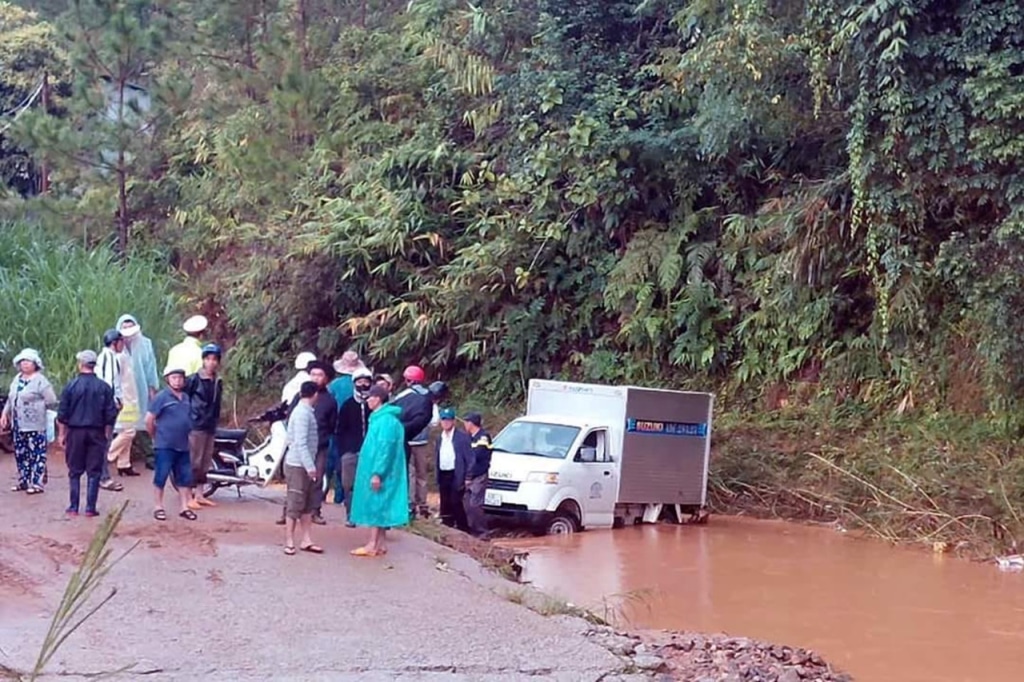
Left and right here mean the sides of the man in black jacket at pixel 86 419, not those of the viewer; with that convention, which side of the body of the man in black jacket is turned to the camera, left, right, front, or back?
back

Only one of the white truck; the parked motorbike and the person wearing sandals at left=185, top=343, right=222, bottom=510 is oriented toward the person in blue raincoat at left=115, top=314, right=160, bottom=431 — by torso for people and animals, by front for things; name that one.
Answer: the white truck

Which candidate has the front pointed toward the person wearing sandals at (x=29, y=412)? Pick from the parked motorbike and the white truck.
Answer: the white truck

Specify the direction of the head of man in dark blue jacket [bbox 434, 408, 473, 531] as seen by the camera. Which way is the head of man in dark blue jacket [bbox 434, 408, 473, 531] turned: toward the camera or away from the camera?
toward the camera

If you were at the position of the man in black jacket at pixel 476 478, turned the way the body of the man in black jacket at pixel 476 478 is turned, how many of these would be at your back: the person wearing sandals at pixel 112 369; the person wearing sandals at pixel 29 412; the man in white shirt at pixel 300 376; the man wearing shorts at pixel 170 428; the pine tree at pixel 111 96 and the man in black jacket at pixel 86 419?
0

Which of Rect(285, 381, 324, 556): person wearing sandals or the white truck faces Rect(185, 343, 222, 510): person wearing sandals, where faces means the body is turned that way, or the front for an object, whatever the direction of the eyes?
the white truck

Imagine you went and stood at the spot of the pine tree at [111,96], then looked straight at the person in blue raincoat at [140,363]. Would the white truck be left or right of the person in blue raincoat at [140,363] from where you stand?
left

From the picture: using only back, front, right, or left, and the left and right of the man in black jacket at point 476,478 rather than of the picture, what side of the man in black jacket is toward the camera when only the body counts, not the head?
left

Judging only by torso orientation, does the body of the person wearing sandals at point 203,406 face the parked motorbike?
no

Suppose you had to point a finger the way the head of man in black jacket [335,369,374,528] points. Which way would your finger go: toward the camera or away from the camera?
toward the camera

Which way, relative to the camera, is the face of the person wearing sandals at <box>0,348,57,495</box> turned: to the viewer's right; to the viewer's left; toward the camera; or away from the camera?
toward the camera

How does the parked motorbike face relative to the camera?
to the viewer's right
